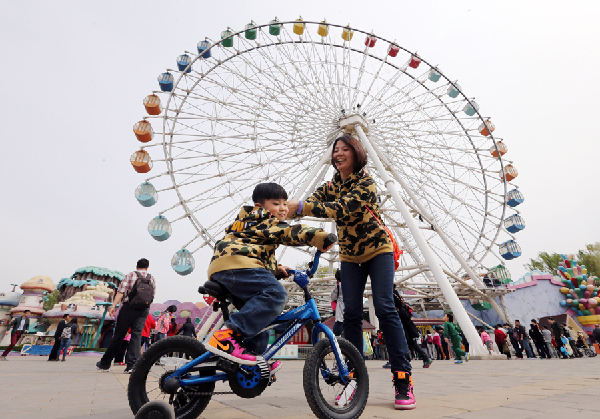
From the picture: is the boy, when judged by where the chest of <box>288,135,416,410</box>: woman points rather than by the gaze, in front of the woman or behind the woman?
in front

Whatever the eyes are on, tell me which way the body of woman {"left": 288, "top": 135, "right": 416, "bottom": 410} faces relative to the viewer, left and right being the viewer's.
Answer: facing the viewer and to the left of the viewer

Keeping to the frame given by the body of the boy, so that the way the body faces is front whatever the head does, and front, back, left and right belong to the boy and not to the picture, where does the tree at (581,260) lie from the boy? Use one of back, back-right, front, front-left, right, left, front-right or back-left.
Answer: front-left

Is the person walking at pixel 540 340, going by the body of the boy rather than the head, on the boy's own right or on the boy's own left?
on the boy's own left

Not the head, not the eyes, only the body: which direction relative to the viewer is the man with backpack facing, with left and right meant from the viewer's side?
facing away from the viewer and to the left of the viewer

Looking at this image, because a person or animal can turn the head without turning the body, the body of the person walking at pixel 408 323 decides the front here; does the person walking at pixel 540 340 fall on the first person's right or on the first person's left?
on the first person's right

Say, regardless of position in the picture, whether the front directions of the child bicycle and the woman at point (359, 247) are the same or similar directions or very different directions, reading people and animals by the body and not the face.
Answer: very different directions

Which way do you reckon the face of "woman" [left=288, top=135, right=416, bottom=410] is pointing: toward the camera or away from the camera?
toward the camera

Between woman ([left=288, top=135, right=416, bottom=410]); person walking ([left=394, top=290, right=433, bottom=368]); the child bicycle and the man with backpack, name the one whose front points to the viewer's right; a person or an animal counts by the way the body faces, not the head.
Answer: the child bicycle

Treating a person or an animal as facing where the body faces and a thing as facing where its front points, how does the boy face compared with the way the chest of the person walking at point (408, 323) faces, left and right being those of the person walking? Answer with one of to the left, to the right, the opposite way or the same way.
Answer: the opposite way

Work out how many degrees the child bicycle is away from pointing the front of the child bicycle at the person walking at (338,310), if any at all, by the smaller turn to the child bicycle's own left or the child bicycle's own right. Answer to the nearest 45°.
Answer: approximately 90° to the child bicycle's own left

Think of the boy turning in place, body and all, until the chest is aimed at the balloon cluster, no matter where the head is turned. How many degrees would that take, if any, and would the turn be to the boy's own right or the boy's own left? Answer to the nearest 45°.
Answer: approximately 45° to the boy's own left

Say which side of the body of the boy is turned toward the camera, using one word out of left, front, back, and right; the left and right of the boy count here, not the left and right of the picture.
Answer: right

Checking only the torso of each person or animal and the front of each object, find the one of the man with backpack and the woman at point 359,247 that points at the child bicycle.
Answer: the woman

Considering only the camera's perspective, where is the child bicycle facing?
facing to the right of the viewer
